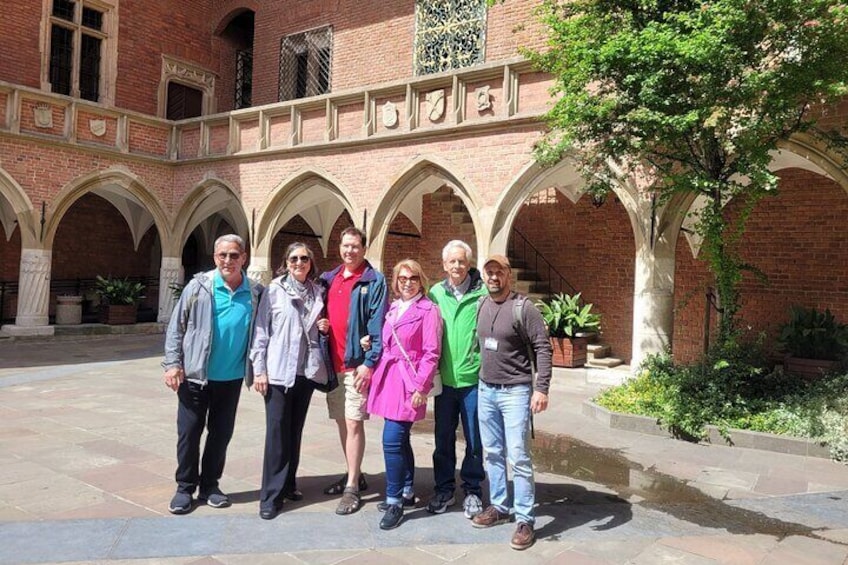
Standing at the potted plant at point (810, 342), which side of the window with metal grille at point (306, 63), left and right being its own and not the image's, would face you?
left

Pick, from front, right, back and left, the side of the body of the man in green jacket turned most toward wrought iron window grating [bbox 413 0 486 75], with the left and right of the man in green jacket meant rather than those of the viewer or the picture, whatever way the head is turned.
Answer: back

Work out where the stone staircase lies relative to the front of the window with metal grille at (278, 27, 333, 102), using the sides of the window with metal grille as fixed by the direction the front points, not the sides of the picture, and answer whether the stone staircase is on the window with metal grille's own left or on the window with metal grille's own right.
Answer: on the window with metal grille's own left

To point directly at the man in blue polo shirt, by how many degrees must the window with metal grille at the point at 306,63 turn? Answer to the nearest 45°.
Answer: approximately 45° to its left

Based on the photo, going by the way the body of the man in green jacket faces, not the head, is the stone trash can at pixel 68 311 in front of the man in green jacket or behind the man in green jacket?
behind

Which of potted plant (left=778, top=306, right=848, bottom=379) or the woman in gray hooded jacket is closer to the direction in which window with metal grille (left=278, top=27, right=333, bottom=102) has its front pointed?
the woman in gray hooded jacket

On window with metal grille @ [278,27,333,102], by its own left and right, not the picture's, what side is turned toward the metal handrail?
left

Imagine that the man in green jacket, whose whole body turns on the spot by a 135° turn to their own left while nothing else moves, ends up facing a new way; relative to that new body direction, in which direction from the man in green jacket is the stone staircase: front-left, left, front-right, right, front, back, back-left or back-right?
front-left

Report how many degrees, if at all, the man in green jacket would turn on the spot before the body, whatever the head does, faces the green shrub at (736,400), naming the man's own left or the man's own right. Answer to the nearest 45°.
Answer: approximately 135° to the man's own left

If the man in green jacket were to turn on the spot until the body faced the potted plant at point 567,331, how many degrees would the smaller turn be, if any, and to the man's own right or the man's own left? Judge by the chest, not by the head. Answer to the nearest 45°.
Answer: approximately 180°
